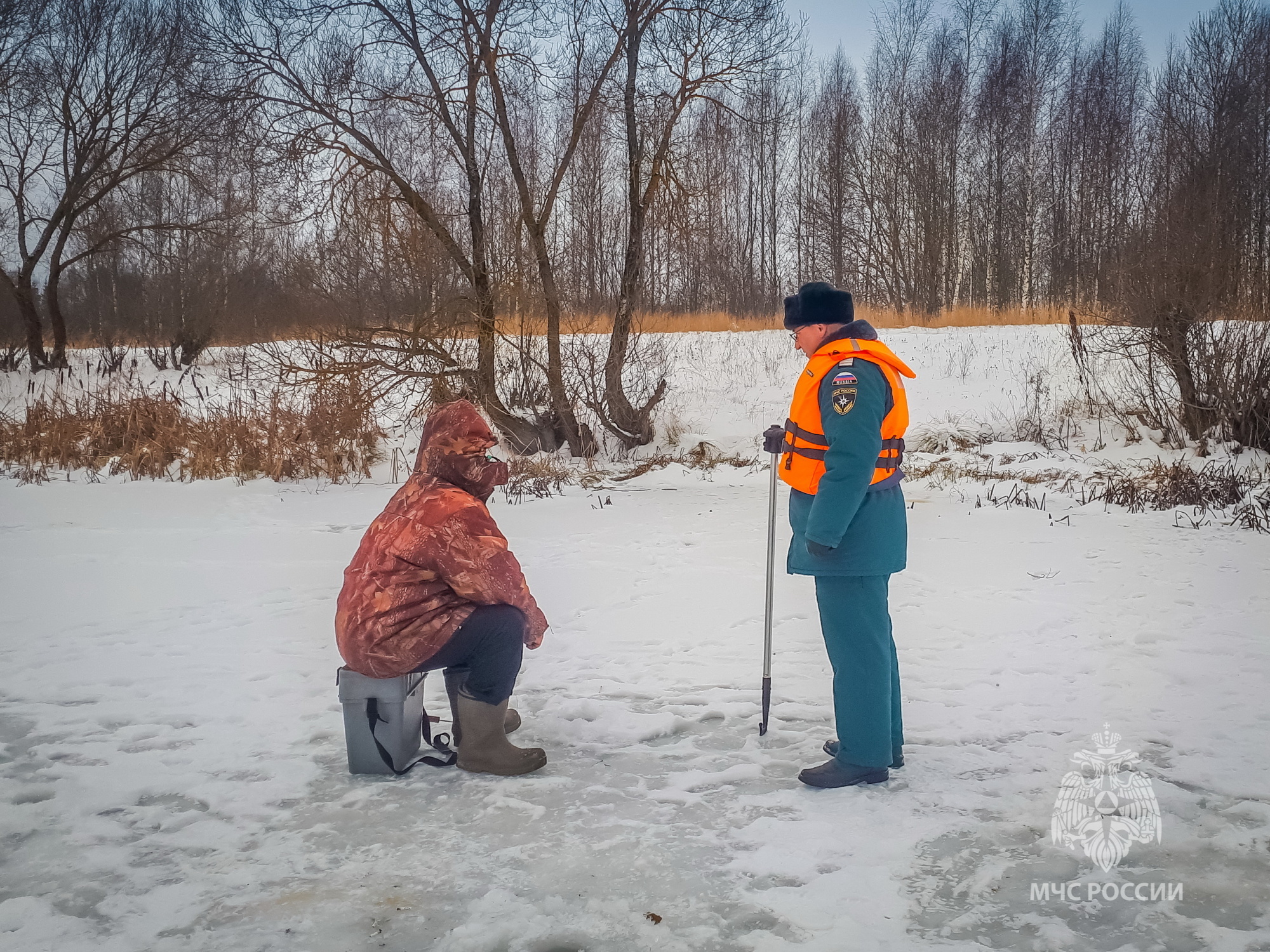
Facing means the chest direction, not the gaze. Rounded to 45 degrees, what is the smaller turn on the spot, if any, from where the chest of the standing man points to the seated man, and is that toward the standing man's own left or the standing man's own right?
0° — they already face them

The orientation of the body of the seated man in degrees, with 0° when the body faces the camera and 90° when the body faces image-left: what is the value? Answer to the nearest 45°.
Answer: approximately 270°

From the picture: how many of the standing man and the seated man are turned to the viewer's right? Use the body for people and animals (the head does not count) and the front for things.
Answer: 1

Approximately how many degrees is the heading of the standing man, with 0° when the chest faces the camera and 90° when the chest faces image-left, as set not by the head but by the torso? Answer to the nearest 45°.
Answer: approximately 90°

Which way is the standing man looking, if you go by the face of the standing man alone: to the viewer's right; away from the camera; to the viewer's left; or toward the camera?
to the viewer's left

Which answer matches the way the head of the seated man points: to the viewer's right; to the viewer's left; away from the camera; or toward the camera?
to the viewer's right

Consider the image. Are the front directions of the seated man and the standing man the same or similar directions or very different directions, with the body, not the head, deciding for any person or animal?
very different directions

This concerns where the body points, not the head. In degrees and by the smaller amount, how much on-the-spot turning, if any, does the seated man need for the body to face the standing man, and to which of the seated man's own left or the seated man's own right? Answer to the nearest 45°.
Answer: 0° — they already face them
